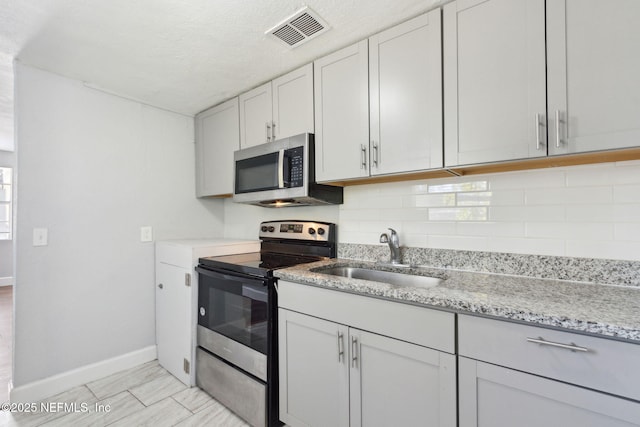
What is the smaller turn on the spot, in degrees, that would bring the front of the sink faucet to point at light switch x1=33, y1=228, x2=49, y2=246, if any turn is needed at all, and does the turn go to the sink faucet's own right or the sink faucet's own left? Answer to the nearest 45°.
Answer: approximately 45° to the sink faucet's own right

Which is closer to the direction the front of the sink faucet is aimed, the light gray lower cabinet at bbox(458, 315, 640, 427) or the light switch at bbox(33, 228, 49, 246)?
the light switch

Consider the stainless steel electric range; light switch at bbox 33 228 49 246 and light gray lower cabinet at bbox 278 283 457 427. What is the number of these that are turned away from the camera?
0

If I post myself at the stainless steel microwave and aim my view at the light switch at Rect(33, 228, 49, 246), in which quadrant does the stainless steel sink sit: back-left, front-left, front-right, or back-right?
back-left

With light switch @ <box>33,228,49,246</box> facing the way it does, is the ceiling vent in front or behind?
in front

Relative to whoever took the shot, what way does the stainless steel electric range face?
facing the viewer and to the left of the viewer

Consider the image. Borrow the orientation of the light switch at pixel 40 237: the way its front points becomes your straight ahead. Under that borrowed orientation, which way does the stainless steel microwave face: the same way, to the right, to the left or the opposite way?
to the right
